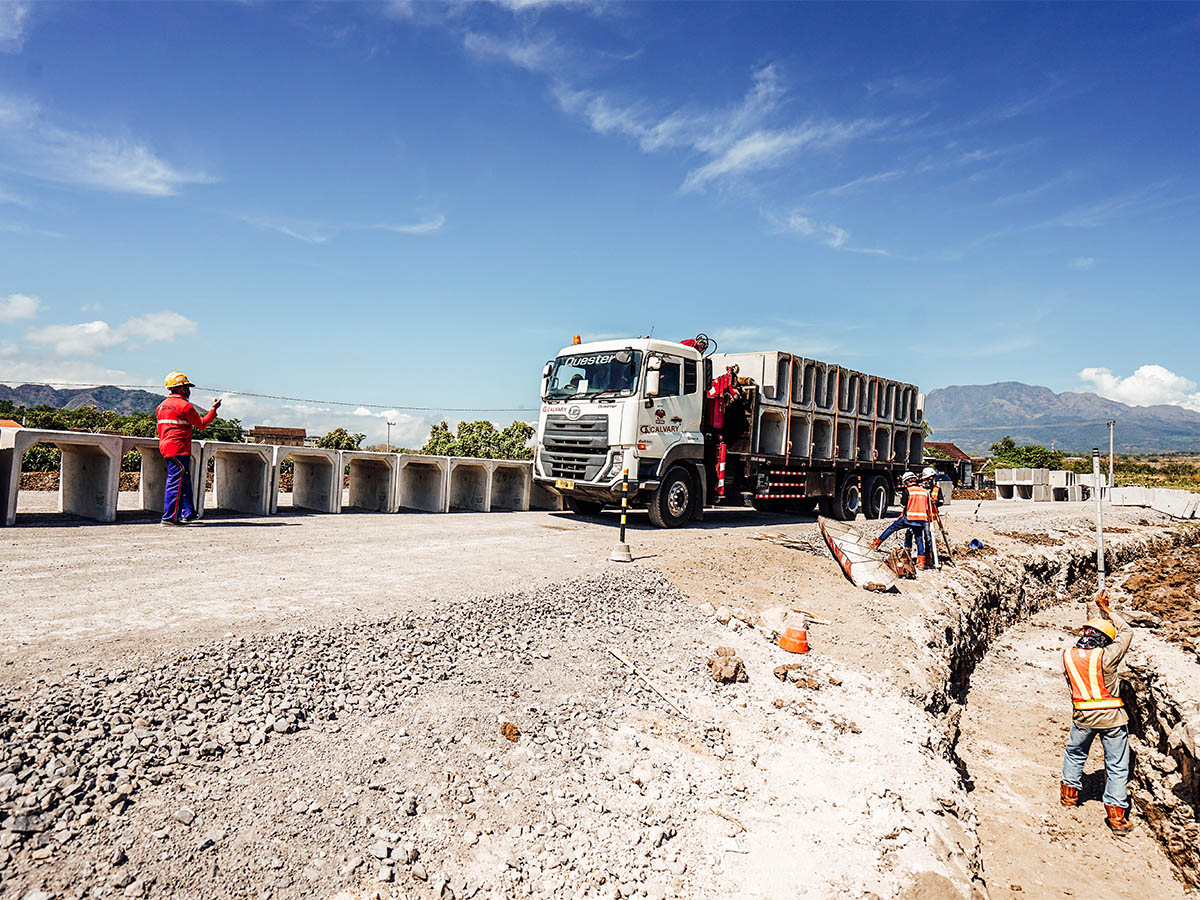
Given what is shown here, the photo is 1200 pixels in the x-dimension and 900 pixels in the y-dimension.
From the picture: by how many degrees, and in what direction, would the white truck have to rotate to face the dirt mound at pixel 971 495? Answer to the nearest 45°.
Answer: approximately 180°

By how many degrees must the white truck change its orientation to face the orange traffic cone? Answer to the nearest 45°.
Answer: approximately 45° to its left

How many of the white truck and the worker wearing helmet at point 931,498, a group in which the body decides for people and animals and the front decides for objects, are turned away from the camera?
0

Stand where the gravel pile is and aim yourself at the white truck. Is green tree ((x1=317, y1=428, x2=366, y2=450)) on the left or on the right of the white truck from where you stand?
left

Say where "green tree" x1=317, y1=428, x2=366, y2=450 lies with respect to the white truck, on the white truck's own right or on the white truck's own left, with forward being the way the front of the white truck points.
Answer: on the white truck's own right

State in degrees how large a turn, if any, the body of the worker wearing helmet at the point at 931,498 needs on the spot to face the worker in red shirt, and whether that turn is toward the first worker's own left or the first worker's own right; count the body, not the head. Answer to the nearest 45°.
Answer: approximately 90° to the first worker's own right

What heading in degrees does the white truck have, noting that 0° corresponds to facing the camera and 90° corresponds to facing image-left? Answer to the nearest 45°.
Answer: approximately 45°

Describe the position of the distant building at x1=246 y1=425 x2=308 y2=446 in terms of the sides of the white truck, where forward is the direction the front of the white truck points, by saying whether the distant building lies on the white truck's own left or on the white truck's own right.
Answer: on the white truck's own right

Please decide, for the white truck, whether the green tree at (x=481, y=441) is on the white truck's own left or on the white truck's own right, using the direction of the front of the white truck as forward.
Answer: on the white truck's own right

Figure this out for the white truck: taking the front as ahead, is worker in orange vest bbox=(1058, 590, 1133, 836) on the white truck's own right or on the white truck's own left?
on the white truck's own left
